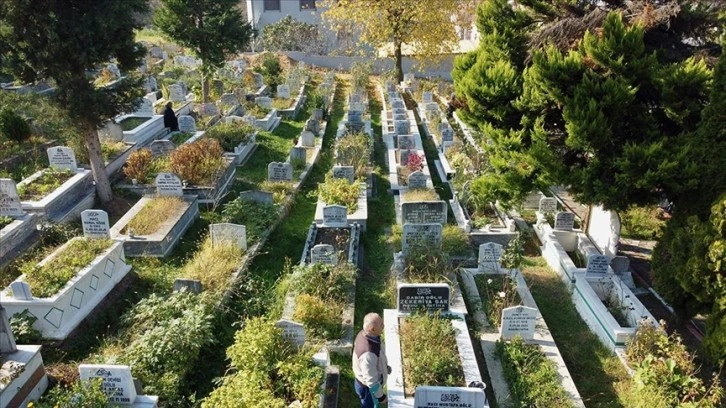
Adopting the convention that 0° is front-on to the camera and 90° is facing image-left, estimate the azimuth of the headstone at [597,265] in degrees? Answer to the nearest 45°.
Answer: approximately 0°

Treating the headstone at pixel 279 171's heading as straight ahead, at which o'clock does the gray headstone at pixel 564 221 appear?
The gray headstone is roughly at 10 o'clock from the headstone.

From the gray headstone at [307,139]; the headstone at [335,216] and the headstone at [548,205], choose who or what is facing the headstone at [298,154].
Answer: the gray headstone

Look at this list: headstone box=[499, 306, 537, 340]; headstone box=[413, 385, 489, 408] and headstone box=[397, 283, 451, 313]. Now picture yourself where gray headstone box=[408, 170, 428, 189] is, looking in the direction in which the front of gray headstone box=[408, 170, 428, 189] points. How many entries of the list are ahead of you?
3

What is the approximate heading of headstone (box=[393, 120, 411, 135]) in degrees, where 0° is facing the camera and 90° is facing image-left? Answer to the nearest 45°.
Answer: approximately 0°

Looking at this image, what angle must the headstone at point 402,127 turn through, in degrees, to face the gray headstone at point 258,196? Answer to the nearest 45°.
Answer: approximately 45° to its right

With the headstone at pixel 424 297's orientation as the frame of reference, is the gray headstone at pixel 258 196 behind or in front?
behind
